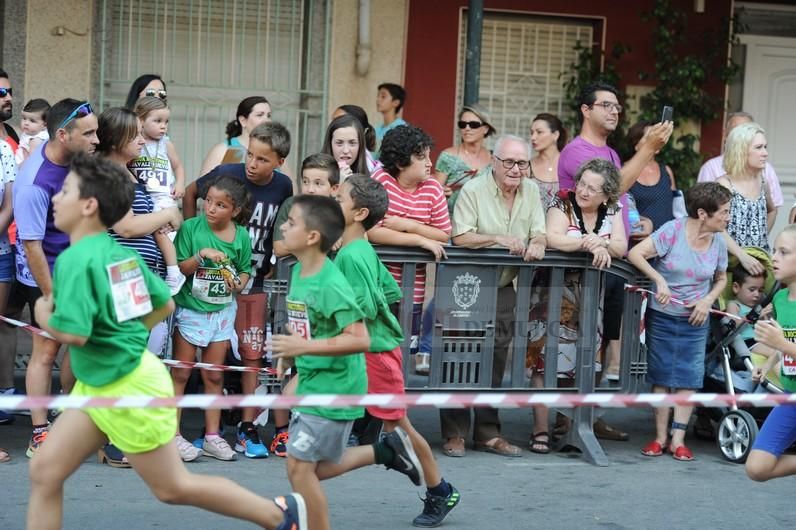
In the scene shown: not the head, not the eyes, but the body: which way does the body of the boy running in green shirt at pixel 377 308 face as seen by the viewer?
to the viewer's left

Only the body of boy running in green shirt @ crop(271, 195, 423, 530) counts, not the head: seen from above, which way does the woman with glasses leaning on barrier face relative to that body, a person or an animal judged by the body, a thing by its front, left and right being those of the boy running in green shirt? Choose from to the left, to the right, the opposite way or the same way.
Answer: to the left

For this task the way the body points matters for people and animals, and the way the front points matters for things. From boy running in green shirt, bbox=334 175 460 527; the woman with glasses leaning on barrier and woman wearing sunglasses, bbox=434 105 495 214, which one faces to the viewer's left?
the boy running in green shirt

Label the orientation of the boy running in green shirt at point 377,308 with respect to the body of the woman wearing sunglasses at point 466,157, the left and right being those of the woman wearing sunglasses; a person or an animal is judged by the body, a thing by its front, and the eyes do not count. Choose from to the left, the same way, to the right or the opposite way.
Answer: to the right

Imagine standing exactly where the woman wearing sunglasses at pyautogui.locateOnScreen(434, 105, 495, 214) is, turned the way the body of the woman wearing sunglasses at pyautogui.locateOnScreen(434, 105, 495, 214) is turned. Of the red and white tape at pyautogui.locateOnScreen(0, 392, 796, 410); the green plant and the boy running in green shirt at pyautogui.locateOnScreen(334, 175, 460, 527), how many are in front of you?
2

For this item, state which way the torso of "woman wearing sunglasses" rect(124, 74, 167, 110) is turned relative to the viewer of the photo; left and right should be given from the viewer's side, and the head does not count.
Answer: facing the viewer and to the right of the viewer

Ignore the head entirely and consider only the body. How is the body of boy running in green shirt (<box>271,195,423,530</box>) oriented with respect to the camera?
to the viewer's left

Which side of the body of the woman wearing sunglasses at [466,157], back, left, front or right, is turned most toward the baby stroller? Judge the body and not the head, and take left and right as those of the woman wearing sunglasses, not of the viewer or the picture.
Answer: left

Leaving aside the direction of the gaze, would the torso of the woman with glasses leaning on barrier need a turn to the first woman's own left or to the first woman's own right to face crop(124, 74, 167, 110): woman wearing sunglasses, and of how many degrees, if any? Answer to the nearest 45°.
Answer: approximately 90° to the first woman's own right

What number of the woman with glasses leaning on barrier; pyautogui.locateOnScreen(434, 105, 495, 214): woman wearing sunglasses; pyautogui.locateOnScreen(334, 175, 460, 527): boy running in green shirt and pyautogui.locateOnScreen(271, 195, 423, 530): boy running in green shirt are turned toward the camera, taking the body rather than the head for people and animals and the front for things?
2

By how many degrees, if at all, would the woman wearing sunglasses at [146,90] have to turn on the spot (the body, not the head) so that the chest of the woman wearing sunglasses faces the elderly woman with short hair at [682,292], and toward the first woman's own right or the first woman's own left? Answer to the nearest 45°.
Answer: approximately 45° to the first woman's own left

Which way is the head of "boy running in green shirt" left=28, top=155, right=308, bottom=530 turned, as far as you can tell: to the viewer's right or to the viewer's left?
to the viewer's left
